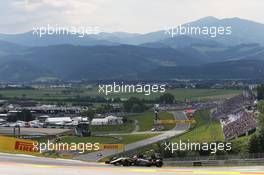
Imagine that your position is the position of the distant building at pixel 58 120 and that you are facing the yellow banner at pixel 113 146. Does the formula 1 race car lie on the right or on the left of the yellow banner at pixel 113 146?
right

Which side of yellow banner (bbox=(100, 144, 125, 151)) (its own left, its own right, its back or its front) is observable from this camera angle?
front

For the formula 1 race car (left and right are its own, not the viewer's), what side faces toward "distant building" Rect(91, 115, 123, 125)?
right

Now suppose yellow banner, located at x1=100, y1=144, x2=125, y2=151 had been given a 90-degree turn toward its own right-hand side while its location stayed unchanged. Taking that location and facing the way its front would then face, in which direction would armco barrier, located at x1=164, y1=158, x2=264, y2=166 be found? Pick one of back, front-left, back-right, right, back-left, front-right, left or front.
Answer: back-left

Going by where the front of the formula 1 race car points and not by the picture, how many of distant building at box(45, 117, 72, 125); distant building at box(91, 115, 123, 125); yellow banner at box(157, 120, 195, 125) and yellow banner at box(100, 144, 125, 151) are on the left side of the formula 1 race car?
0

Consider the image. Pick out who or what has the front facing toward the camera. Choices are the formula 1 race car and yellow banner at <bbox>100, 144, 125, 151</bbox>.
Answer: the yellow banner

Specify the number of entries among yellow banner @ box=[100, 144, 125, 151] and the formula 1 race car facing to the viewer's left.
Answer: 1

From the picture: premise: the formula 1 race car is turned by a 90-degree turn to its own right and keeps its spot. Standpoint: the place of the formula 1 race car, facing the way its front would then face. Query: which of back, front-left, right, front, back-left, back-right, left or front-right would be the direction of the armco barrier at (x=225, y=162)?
front-right

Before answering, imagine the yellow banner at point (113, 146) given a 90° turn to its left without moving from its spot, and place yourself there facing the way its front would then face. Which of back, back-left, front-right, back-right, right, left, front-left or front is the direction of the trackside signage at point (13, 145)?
back-right

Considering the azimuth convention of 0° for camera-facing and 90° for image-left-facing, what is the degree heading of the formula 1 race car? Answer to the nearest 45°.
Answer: approximately 90°

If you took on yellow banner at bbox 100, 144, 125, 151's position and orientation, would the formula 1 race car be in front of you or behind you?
in front

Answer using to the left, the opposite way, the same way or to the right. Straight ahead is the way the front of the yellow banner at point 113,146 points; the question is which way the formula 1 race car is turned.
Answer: to the right

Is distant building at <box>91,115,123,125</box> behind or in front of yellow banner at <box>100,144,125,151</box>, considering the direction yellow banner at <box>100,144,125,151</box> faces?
behind
